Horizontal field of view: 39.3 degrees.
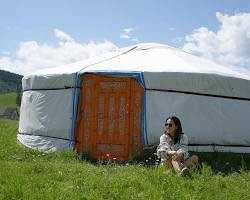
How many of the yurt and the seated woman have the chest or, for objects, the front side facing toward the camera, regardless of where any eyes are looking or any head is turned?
2

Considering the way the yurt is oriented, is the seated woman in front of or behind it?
in front

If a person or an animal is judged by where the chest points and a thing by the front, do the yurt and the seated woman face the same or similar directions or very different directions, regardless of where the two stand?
same or similar directions

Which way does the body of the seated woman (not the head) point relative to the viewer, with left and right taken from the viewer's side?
facing the viewer

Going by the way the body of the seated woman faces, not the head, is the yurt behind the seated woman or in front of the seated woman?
behind

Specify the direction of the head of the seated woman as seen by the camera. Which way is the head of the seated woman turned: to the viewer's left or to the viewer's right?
to the viewer's left

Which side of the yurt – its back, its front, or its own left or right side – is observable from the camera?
front
